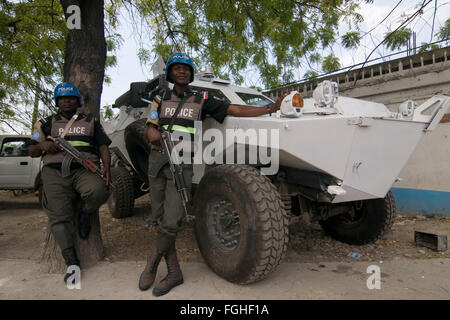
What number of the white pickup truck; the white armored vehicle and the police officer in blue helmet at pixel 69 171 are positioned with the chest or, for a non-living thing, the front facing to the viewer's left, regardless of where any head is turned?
1

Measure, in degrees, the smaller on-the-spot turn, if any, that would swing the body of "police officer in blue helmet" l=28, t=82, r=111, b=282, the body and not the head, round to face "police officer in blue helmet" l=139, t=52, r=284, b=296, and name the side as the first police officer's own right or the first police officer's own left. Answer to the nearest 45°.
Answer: approximately 45° to the first police officer's own left

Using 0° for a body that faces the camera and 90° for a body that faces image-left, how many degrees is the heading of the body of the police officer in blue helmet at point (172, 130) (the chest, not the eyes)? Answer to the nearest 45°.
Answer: approximately 0°

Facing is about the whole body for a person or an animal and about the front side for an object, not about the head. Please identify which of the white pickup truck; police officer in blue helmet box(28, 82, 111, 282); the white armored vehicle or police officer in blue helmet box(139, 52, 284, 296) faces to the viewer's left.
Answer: the white pickup truck

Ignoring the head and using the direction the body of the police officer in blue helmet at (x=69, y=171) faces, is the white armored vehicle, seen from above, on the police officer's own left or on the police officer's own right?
on the police officer's own left

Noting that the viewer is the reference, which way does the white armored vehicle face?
facing the viewer and to the right of the viewer

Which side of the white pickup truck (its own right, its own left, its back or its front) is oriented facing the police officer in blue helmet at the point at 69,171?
left

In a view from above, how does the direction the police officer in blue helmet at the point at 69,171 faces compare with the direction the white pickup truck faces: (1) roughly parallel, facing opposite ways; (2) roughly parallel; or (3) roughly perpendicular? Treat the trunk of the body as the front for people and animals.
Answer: roughly perpendicular

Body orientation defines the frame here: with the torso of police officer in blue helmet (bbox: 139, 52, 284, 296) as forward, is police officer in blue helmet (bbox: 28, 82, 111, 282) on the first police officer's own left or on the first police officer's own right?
on the first police officer's own right

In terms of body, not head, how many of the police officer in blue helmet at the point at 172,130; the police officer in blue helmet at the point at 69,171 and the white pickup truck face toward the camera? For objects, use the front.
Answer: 2
